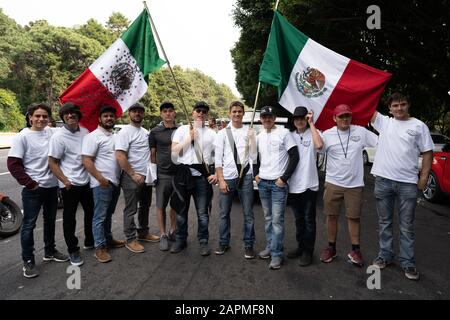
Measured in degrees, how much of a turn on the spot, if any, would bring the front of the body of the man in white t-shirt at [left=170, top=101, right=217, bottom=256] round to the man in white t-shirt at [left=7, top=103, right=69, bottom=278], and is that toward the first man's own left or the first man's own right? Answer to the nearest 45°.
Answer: approximately 90° to the first man's own right

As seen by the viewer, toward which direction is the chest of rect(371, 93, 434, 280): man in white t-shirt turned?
toward the camera

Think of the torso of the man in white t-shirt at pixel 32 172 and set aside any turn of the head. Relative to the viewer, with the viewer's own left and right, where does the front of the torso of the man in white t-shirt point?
facing the viewer and to the right of the viewer

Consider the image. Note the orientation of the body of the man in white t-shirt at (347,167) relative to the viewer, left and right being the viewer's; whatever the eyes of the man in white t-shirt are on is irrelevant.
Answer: facing the viewer

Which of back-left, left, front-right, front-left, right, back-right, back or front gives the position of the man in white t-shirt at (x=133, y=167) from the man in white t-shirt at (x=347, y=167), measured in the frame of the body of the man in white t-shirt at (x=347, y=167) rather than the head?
right

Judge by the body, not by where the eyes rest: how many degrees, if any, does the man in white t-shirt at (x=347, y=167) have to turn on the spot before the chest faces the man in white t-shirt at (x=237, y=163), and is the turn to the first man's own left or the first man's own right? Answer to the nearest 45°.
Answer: approximately 90° to the first man's own right
